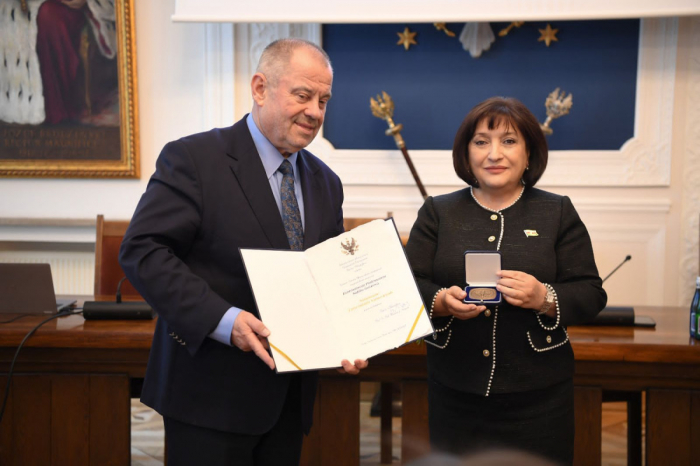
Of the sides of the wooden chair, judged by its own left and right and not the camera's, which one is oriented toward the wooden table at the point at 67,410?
front

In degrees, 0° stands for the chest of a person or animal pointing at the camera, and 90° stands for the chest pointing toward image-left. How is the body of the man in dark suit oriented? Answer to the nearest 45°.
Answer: approximately 315°

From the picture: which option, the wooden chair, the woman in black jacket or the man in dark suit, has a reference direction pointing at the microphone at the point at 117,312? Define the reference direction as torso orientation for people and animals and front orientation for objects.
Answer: the wooden chair

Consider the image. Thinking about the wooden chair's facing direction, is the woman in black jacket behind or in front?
in front

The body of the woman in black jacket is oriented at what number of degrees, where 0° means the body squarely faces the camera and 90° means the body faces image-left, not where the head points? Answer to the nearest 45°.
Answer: approximately 0°

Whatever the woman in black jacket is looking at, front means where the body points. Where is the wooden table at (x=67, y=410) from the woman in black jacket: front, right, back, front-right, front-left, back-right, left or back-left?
right

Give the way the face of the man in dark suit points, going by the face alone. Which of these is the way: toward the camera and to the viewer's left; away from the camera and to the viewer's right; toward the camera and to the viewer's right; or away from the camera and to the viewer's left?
toward the camera and to the viewer's right

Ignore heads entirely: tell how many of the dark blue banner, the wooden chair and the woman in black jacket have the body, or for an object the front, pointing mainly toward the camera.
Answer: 3

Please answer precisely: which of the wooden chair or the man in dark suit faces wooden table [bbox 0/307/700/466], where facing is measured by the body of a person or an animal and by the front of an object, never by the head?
the wooden chair
